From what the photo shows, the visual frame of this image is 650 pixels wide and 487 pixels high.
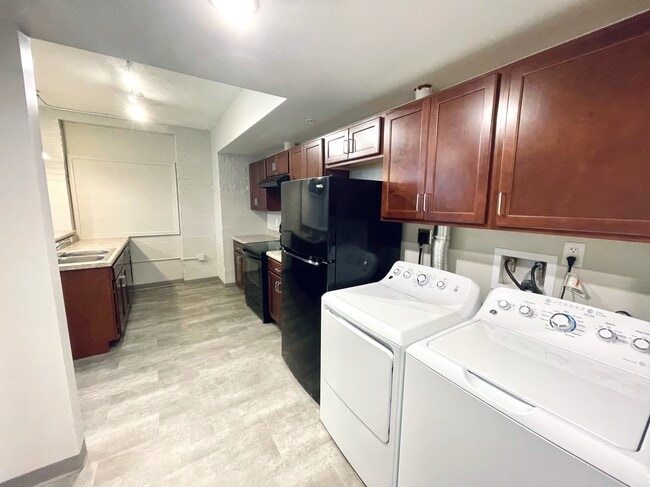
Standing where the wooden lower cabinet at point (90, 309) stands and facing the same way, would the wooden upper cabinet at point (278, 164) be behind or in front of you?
in front

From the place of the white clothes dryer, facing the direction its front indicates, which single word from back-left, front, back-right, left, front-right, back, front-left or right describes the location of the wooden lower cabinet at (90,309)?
front-right

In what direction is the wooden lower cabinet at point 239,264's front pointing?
to the viewer's left

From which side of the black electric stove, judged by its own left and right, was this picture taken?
left

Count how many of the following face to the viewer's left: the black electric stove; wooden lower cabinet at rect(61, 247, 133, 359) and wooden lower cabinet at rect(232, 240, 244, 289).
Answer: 2

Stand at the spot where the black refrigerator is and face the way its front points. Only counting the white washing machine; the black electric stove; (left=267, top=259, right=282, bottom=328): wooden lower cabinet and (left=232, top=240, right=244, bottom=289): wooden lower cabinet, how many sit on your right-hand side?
3

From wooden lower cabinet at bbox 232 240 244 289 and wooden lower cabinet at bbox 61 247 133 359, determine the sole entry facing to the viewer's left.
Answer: wooden lower cabinet at bbox 232 240 244 289

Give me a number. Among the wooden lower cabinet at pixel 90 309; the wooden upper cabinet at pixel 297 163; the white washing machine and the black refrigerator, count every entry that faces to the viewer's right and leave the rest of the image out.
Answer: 1

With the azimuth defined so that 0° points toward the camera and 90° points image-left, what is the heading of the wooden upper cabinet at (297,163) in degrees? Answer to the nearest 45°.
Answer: approximately 45°

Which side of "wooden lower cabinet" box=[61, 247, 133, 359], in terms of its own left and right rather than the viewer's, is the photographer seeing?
right

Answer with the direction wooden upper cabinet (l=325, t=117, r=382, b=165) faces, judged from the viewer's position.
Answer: facing the viewer and to the left of the viewer
